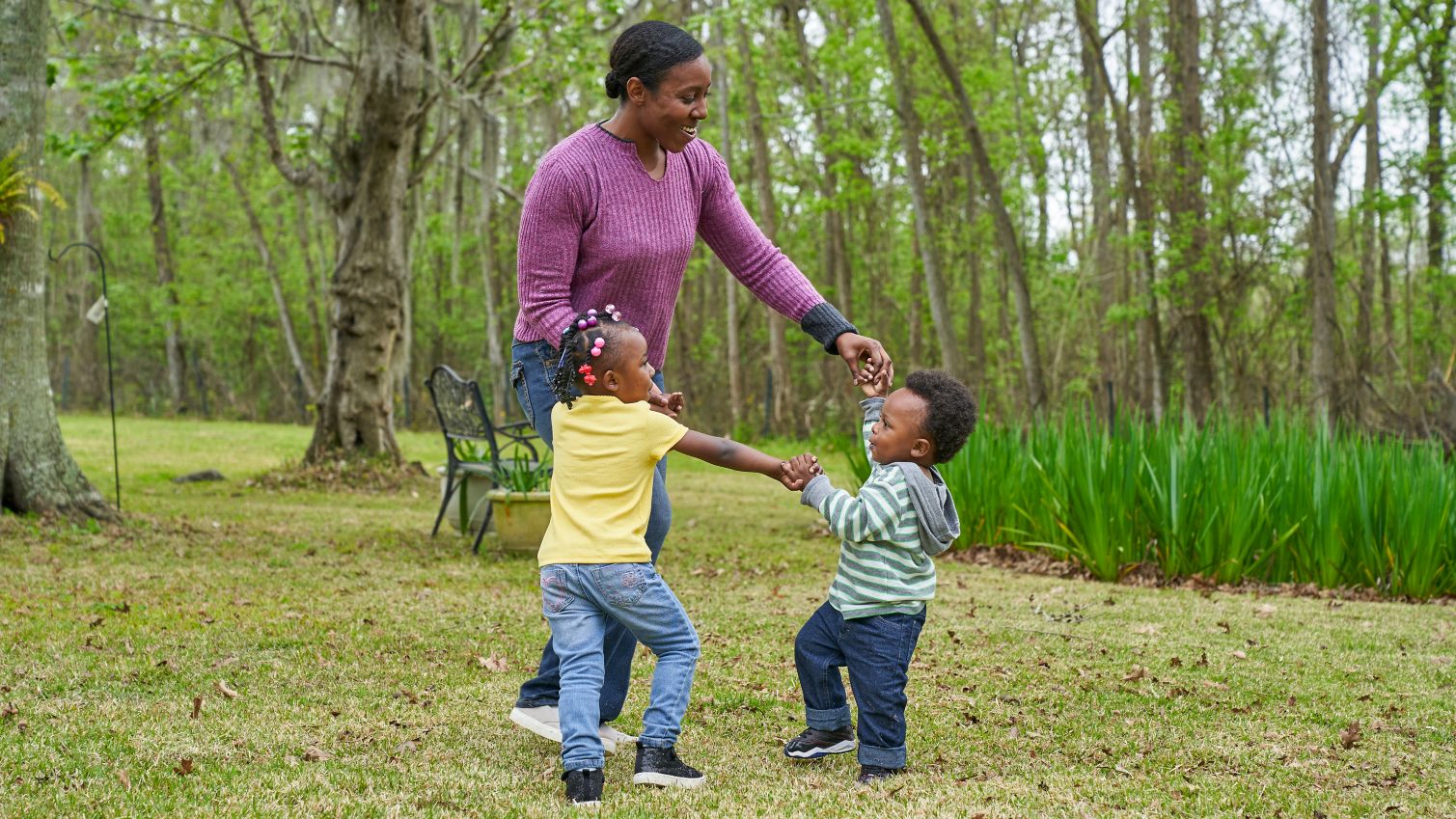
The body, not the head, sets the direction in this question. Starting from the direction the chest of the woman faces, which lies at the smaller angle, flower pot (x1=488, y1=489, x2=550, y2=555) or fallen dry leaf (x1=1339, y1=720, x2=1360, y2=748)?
the fallen dry leaf

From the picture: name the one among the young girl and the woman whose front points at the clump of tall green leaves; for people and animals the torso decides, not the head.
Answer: the young girl

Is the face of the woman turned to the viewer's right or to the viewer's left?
to the viewer's right

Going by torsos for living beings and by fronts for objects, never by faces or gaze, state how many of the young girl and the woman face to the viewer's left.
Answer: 0

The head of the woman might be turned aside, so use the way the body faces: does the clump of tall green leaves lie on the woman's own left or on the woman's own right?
on the woman's own left

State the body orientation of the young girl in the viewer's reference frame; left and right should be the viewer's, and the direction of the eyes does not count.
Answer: facing away from the viewer and to the right of the viewer

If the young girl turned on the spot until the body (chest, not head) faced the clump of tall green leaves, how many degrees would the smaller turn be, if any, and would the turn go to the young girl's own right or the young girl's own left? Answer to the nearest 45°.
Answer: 0° — they already face it

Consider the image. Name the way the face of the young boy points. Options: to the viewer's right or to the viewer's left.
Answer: to the viewer's left

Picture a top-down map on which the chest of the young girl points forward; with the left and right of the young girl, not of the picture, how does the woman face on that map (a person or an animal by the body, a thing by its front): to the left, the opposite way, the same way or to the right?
to the right
